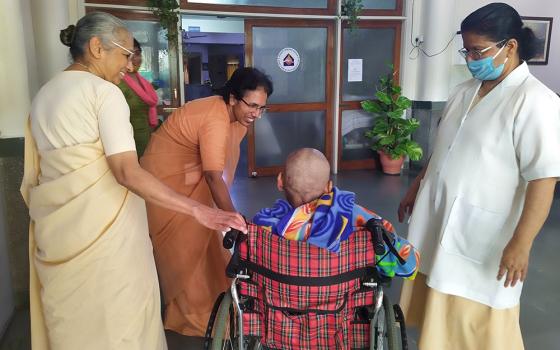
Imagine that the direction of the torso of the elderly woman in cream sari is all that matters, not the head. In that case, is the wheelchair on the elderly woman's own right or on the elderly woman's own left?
on the elderly woman's own right

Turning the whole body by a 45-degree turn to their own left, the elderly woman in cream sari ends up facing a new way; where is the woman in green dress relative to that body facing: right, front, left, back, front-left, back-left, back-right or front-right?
front

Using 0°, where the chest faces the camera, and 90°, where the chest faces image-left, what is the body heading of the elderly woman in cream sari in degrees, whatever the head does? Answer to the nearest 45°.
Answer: approximately 225°

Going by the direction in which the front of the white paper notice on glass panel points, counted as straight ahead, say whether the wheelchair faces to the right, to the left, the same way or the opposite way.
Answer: the opposite way

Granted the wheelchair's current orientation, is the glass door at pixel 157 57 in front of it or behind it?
in front

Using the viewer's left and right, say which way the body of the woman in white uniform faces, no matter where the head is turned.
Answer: facing the viewer and to the left of the viewer

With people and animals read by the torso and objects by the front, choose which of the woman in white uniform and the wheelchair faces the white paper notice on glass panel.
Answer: the wheelchair

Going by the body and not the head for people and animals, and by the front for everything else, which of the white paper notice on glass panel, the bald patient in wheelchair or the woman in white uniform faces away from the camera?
the bald patient in wheelchair

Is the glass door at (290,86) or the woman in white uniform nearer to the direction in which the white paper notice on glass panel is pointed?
the woman in white uniform

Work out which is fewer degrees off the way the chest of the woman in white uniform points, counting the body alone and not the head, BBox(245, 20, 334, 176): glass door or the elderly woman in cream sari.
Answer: the elderly woman in cream sari

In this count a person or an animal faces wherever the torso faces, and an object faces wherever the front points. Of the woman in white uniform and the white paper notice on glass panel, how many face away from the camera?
0

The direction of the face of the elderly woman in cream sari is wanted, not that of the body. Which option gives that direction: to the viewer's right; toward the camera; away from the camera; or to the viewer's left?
to the viewer's right

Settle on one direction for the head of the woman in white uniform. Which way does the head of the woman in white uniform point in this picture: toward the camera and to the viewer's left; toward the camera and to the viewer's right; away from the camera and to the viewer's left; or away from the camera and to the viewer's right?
toward the camera and to the viewer's left

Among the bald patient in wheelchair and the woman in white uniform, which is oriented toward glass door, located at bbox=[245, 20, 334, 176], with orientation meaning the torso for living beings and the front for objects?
the bald patient in wheelchair

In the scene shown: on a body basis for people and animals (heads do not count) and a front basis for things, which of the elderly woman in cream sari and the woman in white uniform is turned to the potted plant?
the elderly woman in cream sari

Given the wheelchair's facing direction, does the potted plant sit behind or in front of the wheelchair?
in front

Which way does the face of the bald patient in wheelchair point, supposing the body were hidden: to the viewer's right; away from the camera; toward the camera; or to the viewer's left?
away from the camera

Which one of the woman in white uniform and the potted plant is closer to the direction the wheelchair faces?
the potted plant

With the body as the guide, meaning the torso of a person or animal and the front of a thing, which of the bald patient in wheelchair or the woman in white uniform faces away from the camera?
the bald patient in wheelchair

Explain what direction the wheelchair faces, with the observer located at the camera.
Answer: facing away from the viewer

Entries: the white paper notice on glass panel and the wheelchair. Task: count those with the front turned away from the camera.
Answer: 1
